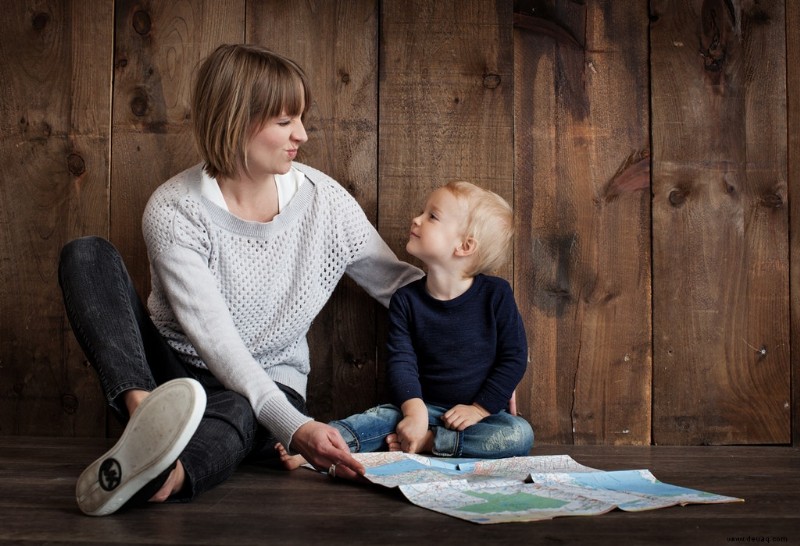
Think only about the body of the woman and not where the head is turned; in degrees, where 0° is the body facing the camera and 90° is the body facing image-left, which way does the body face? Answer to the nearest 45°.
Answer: approximately 0°

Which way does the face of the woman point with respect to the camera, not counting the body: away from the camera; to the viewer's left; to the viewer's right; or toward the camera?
to the viewer's right

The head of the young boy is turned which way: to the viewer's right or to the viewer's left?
to the viewer's left
